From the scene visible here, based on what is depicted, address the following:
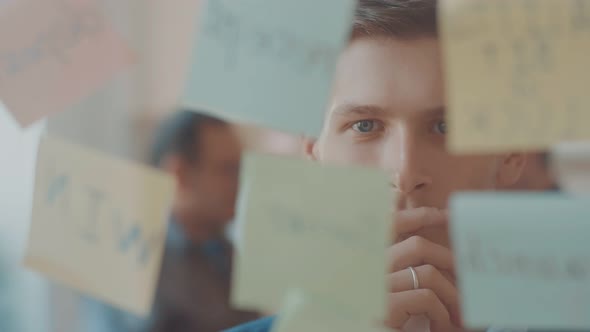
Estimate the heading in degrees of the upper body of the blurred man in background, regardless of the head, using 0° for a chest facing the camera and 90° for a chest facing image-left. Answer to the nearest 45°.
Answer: approximately 315°

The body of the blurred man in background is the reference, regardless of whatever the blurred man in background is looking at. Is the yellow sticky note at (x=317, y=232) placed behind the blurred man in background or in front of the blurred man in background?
in front

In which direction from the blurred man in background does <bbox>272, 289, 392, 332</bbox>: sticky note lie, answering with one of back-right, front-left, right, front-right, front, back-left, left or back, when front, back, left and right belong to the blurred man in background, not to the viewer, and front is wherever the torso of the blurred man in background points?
front-right

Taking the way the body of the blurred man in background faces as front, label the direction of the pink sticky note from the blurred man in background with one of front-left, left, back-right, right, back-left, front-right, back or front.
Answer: front-right

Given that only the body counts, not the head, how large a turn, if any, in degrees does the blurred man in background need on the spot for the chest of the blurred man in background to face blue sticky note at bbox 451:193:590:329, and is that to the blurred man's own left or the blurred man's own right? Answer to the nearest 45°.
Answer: approximately 45° to the blurred man's own right
